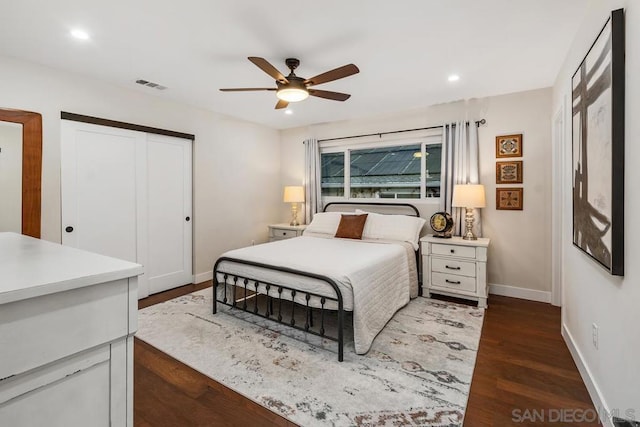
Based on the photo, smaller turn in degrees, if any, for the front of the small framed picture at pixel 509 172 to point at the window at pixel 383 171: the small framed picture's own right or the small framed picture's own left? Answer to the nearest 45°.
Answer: approximately 90° to the small framed picture's own right

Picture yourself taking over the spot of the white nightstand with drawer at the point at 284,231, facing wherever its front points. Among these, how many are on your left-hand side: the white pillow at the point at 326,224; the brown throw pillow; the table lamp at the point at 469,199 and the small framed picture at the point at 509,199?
4

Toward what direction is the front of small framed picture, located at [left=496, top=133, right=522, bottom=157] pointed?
toward the camera

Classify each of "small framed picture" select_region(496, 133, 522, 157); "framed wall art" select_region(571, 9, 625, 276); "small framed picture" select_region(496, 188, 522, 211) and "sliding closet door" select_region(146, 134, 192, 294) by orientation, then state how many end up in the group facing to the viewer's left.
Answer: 1

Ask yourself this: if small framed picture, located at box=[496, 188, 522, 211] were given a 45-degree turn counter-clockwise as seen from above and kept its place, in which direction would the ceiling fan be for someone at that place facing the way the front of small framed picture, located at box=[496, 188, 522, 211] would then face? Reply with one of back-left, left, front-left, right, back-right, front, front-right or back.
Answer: right

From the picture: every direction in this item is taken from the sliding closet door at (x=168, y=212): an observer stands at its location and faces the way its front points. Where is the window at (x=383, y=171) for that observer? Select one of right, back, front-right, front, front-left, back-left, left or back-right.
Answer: front-left

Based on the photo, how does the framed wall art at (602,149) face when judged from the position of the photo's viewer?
facing to the left of the viewer

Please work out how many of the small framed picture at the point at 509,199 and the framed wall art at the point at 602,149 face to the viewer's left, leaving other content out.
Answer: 1

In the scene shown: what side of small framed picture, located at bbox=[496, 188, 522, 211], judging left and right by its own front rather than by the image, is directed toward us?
front

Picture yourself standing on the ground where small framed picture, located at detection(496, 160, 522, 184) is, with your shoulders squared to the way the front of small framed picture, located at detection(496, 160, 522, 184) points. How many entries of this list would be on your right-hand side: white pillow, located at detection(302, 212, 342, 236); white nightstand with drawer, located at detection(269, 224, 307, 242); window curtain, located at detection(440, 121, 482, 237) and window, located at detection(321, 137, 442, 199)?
4

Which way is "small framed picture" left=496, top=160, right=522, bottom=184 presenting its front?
toward the camera

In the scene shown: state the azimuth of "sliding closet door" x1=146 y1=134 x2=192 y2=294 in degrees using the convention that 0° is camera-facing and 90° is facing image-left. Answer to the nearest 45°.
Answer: approximately 315°

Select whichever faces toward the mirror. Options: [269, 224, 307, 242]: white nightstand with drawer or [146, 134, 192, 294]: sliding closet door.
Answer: the white nightstand with drawer

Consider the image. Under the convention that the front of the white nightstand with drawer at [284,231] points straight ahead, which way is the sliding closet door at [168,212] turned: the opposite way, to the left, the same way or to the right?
to the left

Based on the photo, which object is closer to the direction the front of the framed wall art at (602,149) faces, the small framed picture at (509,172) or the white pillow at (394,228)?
the white pillow

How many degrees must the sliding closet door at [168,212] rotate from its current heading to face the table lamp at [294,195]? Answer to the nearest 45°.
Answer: approximately 45° to its left
